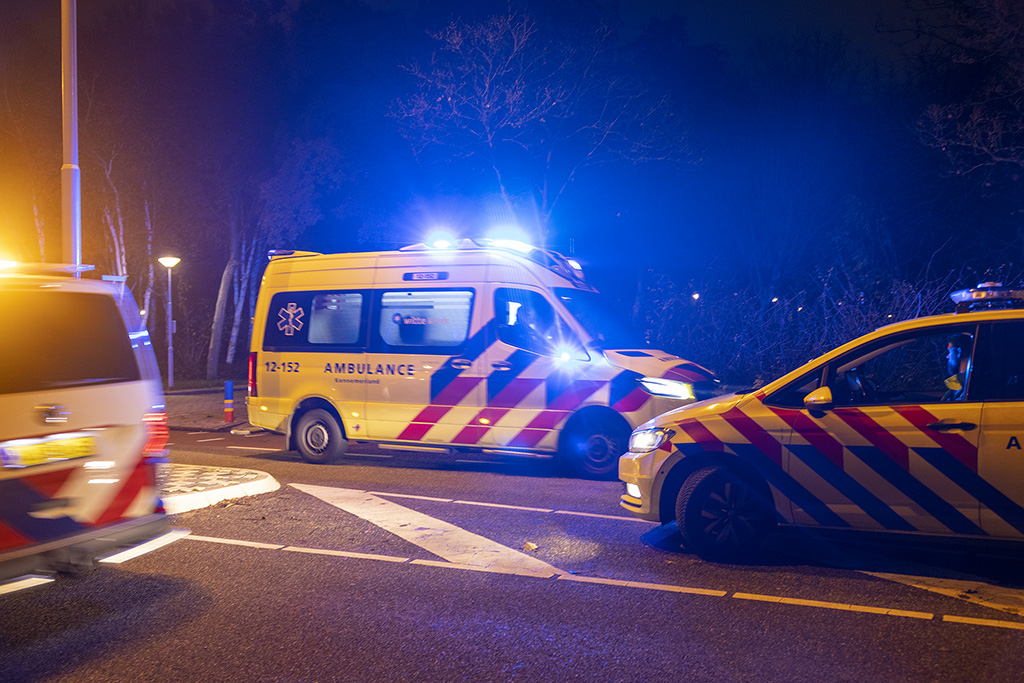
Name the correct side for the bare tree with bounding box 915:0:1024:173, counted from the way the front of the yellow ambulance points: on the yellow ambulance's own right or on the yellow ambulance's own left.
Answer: on the yellow ambulance's own left

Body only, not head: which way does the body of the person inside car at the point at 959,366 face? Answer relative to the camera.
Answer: to the viewer's left

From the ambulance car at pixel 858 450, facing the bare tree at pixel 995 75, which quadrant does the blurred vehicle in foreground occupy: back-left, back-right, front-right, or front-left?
back-left

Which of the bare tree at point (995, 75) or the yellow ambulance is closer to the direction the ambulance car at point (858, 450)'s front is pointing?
the yellow ambulance

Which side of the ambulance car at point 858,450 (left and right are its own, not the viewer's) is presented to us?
left

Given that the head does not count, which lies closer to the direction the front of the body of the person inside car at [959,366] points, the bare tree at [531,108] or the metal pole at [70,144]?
the metal pole

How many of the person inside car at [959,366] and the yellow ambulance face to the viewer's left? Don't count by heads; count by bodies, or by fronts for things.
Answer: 1

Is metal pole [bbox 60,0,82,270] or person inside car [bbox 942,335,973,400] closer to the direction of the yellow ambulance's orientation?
the person inside car

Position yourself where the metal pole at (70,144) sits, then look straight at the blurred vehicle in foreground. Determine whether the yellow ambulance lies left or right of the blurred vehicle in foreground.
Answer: left

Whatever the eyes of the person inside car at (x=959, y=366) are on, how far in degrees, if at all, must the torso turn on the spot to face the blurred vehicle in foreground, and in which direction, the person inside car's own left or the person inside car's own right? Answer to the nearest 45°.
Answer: approximately 45° to the person inside car's own left

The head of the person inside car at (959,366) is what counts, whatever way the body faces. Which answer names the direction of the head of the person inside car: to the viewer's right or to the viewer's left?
to the viewer's left

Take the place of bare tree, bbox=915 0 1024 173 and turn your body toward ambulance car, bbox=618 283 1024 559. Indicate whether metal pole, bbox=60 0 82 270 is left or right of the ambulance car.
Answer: right

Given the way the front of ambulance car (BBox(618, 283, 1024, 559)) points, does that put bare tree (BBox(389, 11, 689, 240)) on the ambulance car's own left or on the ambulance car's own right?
on the ambulance car's own right

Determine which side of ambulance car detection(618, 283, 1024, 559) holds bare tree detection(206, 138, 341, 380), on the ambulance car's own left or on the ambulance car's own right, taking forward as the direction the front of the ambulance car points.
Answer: on the ambulance car's own right

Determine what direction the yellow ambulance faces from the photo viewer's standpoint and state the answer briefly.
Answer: facing the viewer and to the right of the viewer

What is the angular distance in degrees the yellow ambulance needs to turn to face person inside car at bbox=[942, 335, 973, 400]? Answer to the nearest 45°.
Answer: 0° — it already faces them
